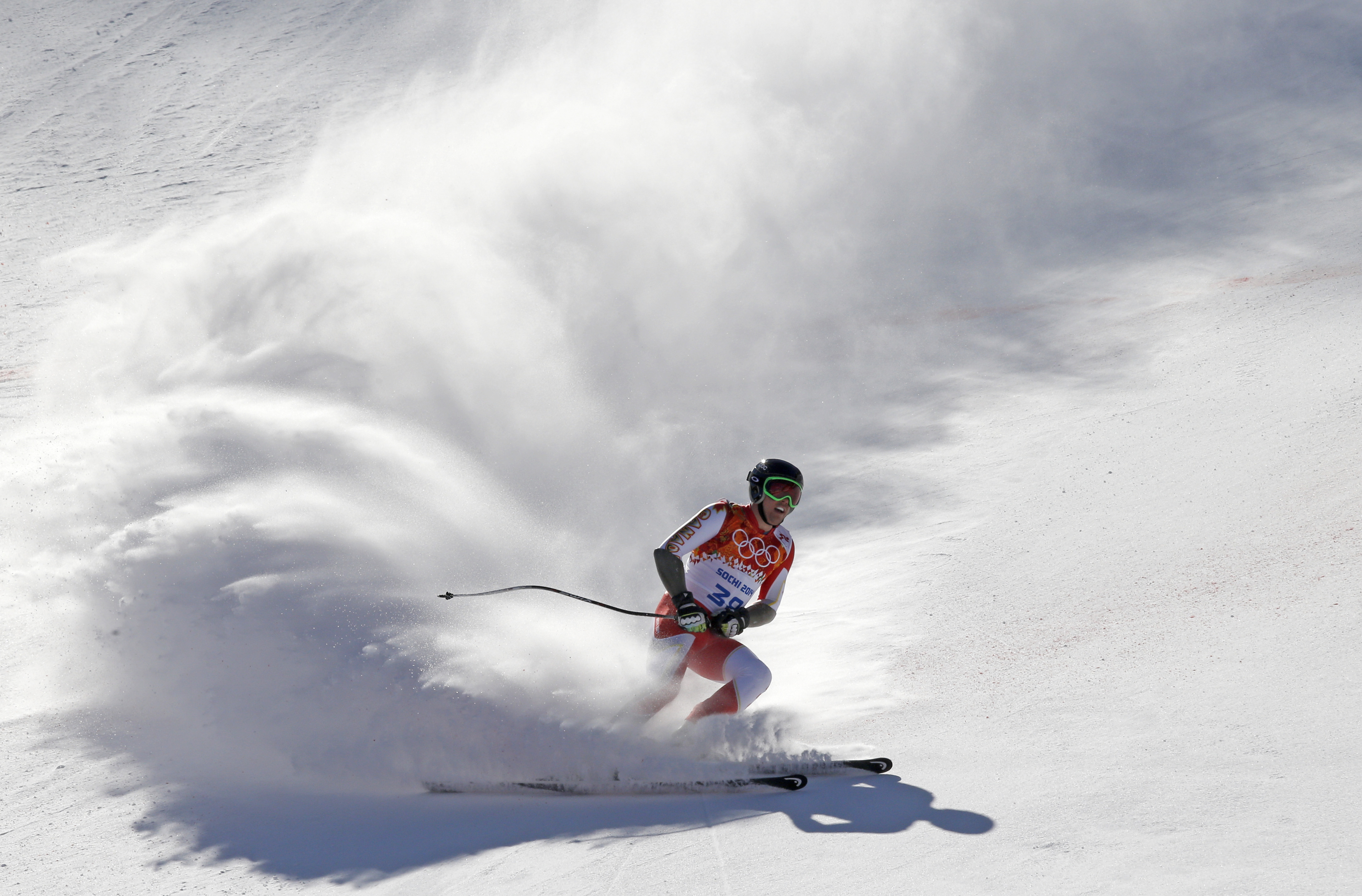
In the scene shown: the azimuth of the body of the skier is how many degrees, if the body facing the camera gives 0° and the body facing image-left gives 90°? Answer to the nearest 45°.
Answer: approximately 315°
